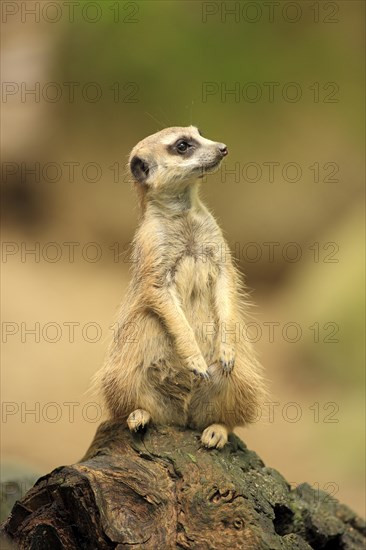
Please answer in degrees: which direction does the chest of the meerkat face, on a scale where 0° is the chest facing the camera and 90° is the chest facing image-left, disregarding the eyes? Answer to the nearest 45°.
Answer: approximately 315°
